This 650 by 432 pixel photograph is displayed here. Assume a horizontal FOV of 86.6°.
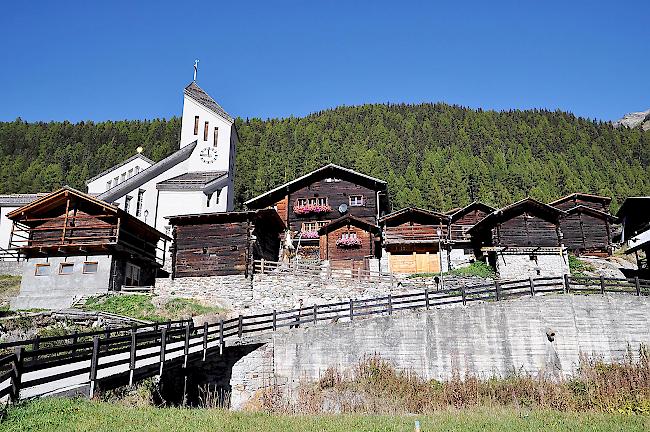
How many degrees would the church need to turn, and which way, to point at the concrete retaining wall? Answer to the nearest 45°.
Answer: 0° — it already faces it

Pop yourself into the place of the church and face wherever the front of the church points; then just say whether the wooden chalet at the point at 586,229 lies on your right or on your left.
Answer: on your left

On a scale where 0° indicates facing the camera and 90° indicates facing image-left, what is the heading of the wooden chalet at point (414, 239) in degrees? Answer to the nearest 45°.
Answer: approximately 0°

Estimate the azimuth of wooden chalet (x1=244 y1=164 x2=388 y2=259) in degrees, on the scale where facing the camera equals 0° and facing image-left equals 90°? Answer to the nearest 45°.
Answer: approximately 0°

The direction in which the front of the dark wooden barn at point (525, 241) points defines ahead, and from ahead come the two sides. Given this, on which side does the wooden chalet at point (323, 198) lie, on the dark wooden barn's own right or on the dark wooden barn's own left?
on the dark wooden barn's own right

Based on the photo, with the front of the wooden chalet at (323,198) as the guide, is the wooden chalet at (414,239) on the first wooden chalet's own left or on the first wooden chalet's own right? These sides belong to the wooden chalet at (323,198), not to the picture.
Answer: on the first wooden chalet's own left

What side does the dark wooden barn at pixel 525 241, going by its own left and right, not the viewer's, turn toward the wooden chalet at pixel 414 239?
right

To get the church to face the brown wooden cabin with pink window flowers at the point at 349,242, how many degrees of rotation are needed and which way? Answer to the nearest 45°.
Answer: approximately 45° to its left

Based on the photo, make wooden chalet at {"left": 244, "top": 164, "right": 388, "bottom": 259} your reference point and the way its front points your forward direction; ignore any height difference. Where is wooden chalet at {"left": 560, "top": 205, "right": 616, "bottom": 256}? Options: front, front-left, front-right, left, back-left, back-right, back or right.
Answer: left

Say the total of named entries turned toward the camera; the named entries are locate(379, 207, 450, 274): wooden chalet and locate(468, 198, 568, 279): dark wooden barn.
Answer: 2

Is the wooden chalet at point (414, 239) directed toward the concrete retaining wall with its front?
yes
